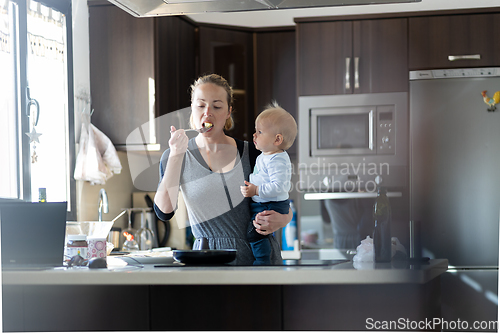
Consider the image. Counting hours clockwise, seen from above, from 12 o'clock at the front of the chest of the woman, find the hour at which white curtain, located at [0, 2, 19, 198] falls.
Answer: The white curtain is roughly at 4 o'clock from the woman.

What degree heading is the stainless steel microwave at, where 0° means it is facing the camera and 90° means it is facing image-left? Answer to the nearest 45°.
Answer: approximately 0°

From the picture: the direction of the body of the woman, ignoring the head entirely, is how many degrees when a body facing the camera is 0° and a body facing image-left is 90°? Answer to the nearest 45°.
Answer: approximately 0°

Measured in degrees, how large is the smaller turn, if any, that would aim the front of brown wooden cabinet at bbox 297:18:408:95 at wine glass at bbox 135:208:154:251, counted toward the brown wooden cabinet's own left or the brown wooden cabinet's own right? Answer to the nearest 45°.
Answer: approximately 90° to the brown wooden cabinet's own right

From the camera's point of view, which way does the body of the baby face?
to the viewer's left

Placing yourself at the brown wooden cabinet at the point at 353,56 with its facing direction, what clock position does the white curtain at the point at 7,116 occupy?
The white curtain is roughly at 2 o'clock from the brown wooden cabinet.

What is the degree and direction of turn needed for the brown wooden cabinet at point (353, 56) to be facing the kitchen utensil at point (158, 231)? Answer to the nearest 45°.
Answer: approximately 90° to its right

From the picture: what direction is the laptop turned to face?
away from the camera

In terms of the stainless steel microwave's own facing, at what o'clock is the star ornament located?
The star ornament is roughly at 2 o'clock from the stainless steel microwave.

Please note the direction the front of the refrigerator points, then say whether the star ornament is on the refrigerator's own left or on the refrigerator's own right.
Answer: on the refrigerator's own right

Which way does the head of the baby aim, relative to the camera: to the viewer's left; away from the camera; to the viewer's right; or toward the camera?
to the viewer's left

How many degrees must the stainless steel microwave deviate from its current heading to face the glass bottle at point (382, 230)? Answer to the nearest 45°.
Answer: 0° — it already faces it
